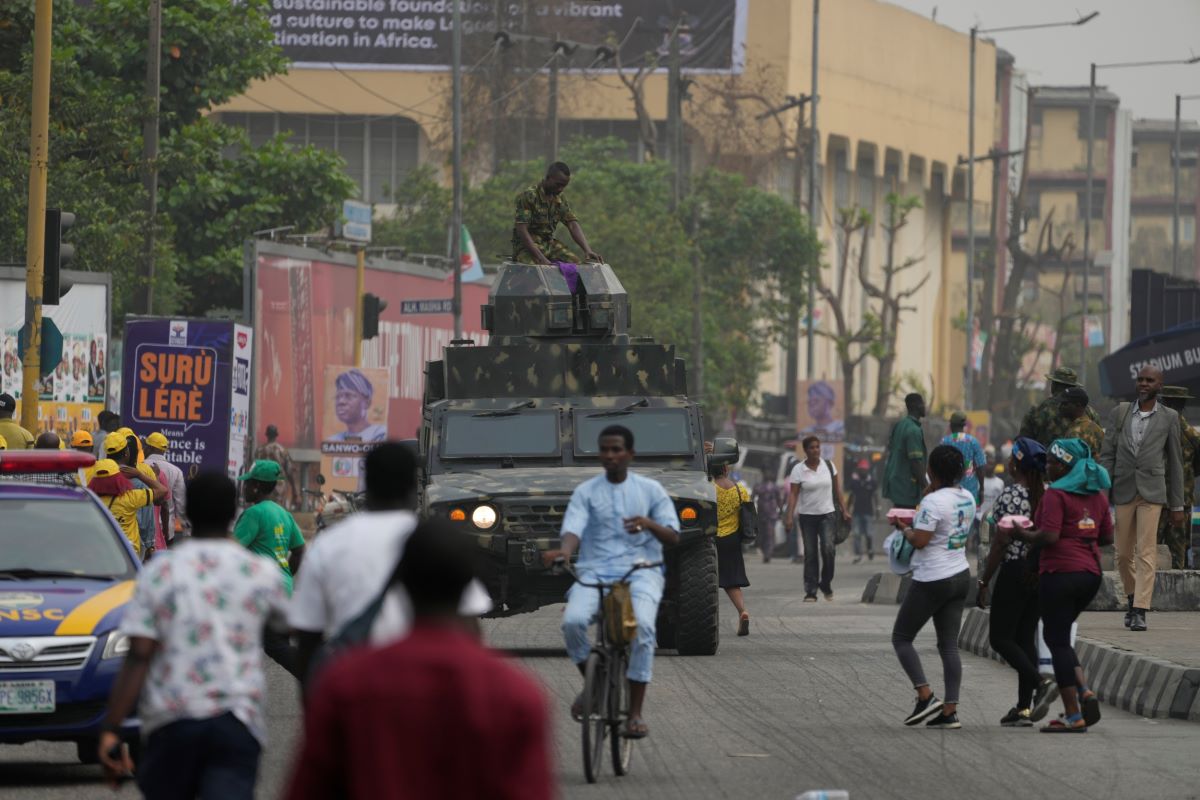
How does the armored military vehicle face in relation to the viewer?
toward the camera

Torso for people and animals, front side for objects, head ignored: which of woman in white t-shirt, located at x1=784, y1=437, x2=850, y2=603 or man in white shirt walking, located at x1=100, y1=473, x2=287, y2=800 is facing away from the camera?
the man in white shirt walking

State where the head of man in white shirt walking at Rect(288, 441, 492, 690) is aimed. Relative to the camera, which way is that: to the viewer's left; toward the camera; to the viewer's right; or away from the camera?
away from the camera

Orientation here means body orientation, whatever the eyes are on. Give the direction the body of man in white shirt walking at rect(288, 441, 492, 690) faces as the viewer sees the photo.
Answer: away from the camera

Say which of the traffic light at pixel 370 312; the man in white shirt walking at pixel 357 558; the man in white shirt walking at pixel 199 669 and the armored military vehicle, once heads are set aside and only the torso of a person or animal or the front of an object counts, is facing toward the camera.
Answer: the armored military vehicle

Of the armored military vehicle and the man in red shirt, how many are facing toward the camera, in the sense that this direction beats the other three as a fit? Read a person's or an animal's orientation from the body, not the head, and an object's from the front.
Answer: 1

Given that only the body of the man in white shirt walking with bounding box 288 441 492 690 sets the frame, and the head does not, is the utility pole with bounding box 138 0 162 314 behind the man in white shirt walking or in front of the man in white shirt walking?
in front

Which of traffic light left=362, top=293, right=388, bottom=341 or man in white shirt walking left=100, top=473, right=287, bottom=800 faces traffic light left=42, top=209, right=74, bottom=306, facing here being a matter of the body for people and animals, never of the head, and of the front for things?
the man in white shirt walking

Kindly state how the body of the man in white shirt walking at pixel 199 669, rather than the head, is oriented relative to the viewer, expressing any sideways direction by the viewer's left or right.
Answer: facing away from the viewer

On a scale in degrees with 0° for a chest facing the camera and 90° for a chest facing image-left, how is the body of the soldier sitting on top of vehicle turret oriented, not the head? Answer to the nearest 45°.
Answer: approximately 315°

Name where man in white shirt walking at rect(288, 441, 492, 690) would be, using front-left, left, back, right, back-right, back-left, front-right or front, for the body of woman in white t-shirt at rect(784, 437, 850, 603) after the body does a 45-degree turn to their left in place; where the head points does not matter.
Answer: front-right

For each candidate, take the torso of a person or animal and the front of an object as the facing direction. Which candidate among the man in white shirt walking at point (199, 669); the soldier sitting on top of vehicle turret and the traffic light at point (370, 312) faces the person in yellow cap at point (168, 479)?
the man in white shirt walking

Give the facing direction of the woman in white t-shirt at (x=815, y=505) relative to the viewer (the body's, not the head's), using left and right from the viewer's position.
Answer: facing the viewer

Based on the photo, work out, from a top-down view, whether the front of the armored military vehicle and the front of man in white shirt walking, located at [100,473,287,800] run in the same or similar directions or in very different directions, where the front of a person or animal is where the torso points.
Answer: very different directions

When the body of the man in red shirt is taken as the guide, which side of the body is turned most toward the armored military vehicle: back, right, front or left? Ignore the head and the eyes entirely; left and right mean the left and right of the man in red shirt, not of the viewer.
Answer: front

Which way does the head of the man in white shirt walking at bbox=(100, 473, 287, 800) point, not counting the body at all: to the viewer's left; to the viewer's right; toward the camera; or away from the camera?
away from the camera
